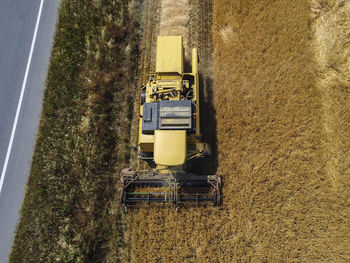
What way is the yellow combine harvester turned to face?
toward the camera
